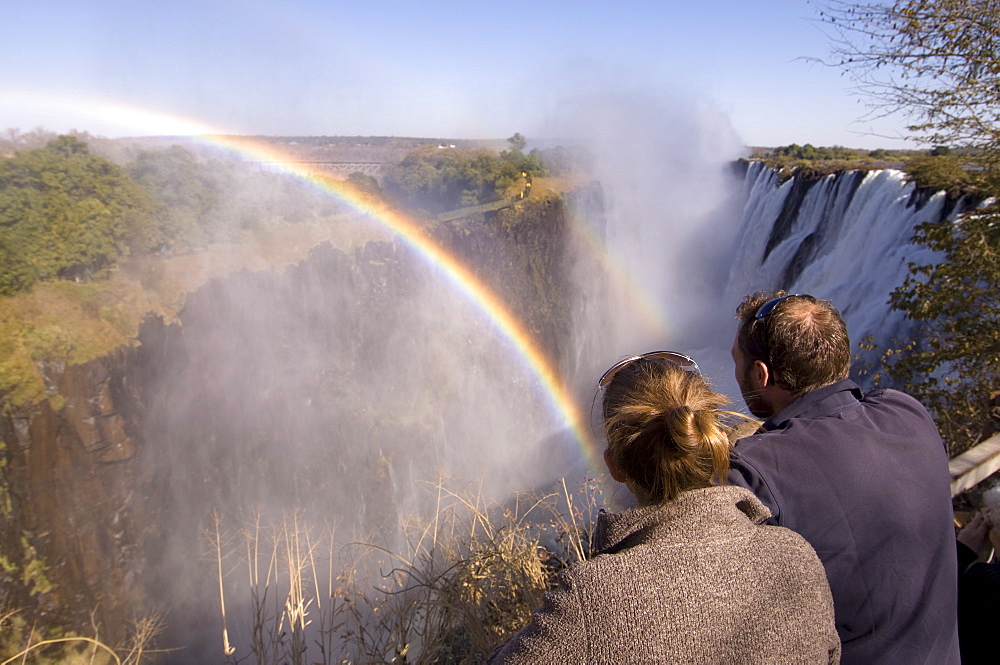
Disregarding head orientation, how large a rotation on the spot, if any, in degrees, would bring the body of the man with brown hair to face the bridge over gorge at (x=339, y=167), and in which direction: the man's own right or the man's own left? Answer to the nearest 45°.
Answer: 0° — they already face it

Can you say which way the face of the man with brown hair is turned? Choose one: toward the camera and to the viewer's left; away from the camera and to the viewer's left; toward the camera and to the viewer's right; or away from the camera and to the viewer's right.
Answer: away from the camera and to the viewer's left

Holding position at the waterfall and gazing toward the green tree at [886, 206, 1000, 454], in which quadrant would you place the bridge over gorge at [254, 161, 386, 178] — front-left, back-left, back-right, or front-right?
back-right

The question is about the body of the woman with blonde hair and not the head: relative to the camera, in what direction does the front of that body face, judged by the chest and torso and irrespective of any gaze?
away from the camera

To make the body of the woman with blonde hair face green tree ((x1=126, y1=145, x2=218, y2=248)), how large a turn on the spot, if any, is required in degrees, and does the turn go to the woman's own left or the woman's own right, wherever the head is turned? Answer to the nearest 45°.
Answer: approximately 45° to the woman's own left

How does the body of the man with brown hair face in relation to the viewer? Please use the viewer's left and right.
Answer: facing away from the viewer and to the left of the viewer

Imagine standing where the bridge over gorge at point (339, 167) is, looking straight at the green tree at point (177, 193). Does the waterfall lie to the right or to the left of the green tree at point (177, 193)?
left

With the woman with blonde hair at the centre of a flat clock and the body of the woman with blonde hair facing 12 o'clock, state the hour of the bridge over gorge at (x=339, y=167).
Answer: The bridge over gorge is roughly at 11 o'clock from the woman with blonde hair.

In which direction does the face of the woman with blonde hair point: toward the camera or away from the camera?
away from the camera

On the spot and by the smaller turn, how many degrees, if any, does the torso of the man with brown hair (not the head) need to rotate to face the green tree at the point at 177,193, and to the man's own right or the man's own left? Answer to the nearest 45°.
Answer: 0° — they already face it

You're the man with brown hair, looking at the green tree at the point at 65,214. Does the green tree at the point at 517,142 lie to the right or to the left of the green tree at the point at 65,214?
right
